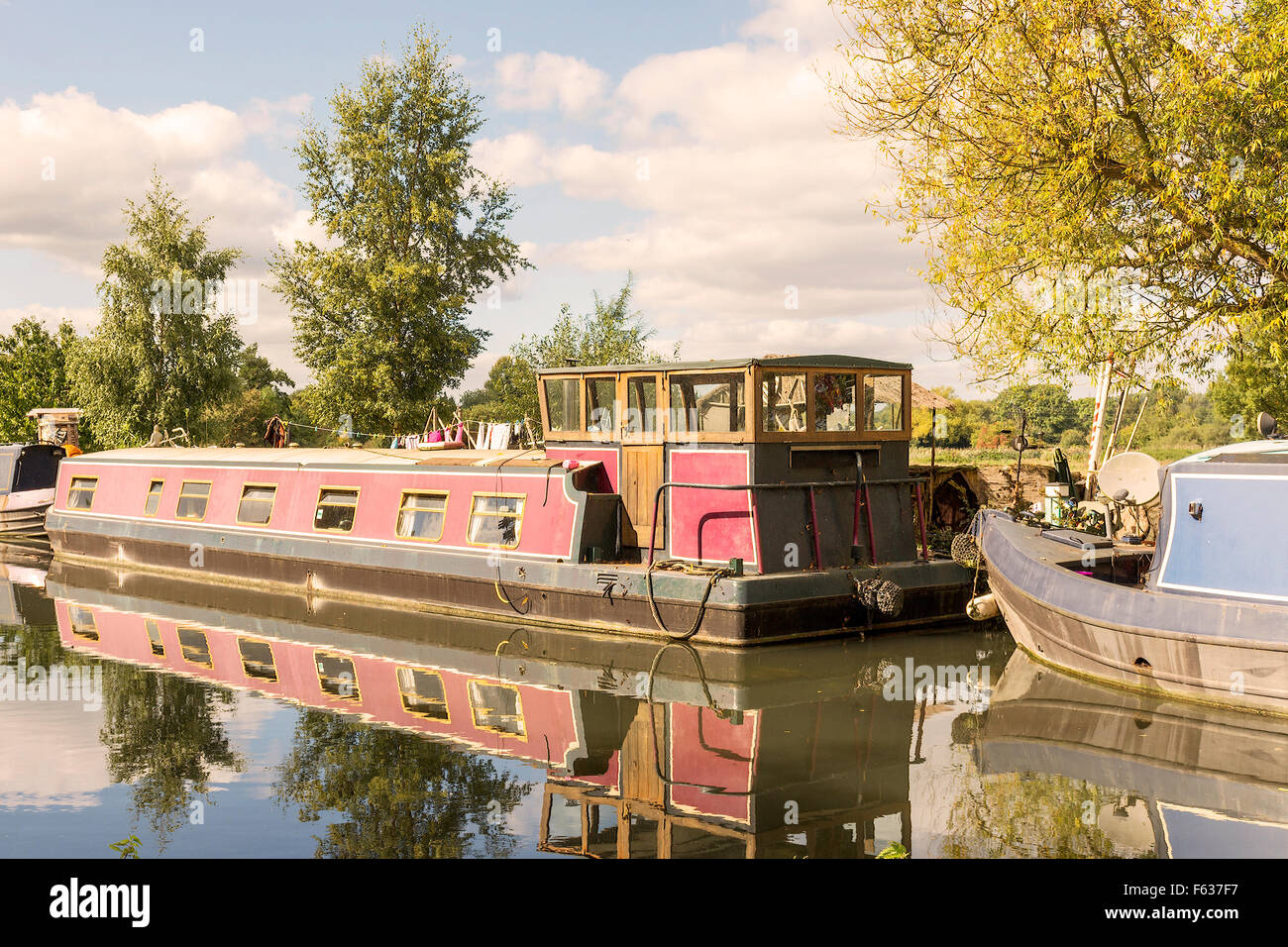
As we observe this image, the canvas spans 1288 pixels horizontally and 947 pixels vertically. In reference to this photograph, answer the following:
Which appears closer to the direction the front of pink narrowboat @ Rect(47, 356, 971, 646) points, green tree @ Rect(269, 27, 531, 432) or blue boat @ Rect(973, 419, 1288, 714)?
the green tree

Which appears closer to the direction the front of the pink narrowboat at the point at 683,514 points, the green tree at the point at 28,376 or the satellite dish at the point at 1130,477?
the green tree

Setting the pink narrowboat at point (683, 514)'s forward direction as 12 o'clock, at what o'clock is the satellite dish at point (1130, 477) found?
The satellite dish is roughly at 5 o'clock from the pink narrowboat.

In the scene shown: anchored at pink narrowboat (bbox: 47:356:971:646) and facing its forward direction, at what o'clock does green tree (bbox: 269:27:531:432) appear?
The green tree is roughly at 1 o'clock from the pink narrowboat.

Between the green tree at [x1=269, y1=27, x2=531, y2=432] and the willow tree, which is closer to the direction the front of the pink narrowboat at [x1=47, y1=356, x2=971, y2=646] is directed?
the green tree

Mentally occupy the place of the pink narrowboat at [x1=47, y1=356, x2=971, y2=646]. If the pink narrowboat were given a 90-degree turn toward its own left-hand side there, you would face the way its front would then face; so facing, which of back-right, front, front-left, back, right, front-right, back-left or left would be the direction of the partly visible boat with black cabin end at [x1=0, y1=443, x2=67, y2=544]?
right

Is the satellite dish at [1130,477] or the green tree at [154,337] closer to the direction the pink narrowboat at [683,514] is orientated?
the green tree

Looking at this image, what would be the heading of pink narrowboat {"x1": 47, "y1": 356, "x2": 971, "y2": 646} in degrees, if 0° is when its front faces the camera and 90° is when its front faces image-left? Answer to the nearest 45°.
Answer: approximately 135°

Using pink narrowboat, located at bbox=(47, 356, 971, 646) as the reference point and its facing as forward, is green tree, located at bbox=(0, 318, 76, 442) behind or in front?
in front

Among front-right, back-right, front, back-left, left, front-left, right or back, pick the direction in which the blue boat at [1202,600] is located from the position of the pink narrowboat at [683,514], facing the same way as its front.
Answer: back

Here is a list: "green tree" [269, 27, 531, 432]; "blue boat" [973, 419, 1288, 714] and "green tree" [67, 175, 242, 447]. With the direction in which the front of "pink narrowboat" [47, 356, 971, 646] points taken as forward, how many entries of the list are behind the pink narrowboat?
1

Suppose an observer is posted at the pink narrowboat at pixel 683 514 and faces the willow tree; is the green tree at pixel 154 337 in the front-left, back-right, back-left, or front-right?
back-left

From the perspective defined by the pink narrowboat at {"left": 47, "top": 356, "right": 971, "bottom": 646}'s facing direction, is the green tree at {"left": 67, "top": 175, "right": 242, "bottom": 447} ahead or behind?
ahead

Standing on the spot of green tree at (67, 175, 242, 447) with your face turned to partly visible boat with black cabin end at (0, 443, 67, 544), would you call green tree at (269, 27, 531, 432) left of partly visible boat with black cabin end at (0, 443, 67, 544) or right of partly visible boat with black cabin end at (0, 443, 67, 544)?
left
